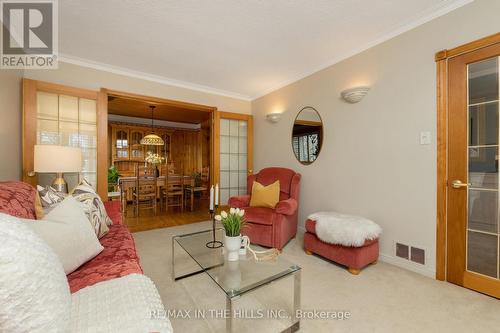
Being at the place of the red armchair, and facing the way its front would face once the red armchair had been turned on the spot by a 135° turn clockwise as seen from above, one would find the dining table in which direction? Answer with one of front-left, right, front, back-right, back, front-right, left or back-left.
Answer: front-left

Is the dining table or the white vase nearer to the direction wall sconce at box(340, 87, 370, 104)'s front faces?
the white vase

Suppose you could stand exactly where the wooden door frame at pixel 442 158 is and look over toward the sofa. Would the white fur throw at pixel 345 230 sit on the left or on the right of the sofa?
right

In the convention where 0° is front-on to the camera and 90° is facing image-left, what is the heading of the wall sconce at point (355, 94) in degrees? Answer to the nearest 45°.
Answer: approximately 45°

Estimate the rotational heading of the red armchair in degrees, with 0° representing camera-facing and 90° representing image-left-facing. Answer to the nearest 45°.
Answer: approximately 45°

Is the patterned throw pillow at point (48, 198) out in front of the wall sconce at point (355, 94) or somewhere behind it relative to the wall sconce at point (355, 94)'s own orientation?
in front

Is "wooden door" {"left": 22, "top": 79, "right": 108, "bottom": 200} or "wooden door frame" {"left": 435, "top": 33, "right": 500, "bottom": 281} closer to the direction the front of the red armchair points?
the wooden door

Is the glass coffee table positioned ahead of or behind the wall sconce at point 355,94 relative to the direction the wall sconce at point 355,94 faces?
ahead

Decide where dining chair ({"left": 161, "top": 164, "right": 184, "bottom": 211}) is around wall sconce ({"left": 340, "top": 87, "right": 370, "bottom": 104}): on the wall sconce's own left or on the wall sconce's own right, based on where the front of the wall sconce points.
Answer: on the wall sconce's own right
